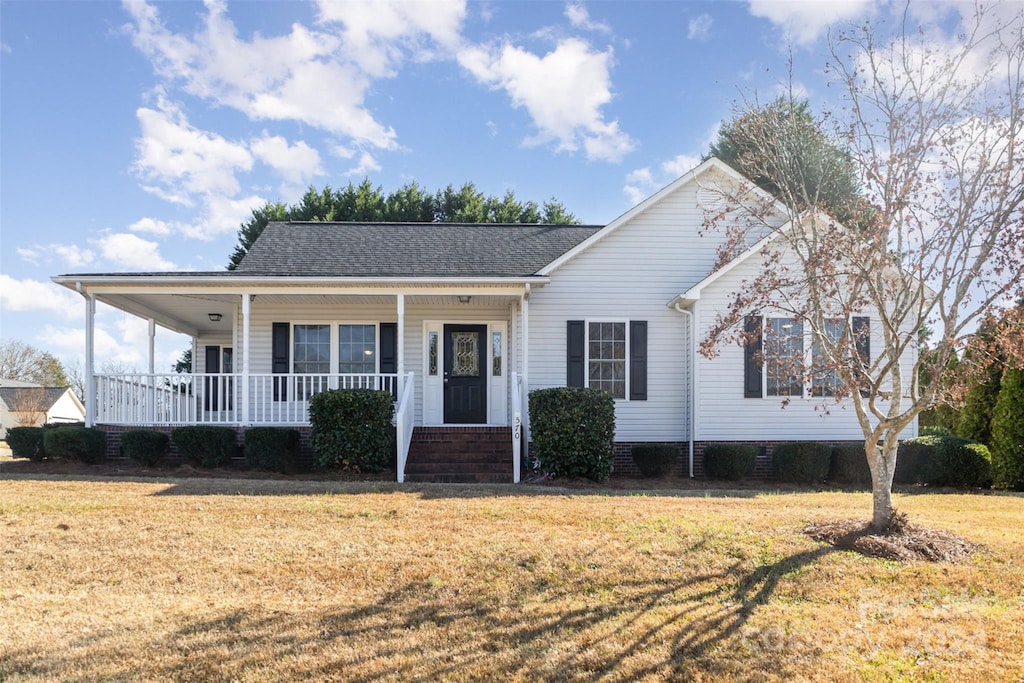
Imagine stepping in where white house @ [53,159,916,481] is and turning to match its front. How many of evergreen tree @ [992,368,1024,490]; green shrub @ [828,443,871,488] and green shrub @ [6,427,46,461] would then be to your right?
1

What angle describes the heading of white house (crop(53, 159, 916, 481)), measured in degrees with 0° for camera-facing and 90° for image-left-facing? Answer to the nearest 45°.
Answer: approximately 0°

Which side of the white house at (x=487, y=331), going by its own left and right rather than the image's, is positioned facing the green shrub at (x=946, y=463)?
left

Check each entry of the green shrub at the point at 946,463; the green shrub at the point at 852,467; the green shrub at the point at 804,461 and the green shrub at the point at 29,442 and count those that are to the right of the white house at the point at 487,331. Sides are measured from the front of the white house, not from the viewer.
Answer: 1

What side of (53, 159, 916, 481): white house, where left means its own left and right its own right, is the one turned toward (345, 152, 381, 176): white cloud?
back

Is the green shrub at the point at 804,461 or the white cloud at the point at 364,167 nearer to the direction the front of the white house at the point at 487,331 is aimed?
the green shrub
